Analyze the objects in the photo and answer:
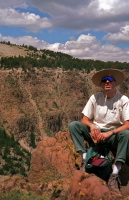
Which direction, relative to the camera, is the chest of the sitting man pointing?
toward the camera
